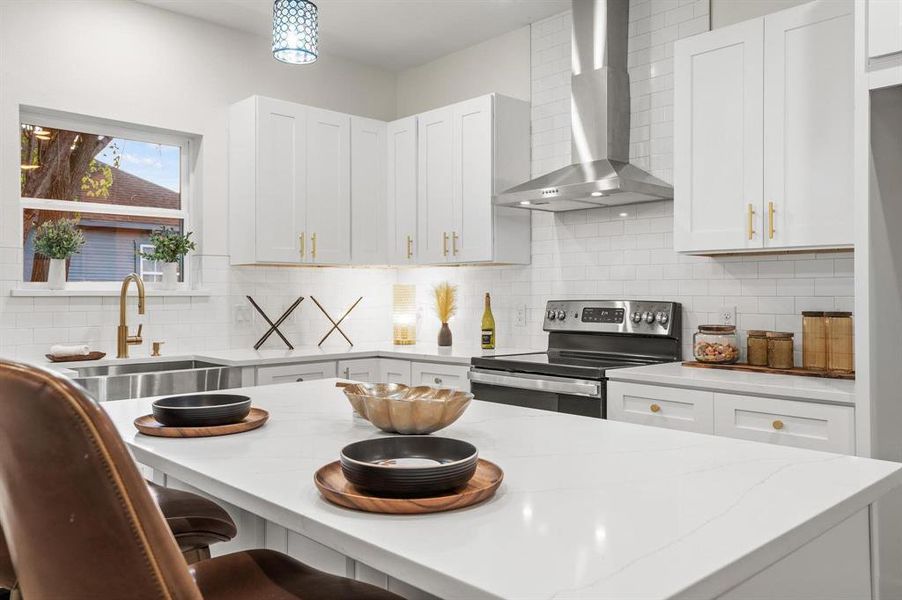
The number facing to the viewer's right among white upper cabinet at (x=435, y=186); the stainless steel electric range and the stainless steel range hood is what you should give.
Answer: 0

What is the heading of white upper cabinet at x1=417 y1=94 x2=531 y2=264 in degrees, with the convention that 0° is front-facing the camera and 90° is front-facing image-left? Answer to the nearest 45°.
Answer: approximately 45°

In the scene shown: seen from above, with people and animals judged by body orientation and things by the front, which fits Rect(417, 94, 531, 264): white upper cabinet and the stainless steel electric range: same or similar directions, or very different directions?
same or similar directions

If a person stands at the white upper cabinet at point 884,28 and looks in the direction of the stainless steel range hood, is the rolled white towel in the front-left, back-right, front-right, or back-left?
front-left

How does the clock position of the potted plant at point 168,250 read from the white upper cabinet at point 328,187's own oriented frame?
The potted plant is roughly at 4 o'clock from the white upper cabinet.

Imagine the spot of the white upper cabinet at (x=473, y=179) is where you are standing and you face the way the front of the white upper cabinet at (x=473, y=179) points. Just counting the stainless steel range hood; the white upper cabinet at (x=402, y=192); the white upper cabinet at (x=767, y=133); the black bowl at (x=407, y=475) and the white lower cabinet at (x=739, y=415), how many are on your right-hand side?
1

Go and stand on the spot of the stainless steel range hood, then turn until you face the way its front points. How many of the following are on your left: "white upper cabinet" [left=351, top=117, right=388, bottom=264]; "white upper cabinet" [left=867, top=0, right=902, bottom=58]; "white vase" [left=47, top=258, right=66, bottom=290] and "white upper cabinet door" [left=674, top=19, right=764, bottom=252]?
2

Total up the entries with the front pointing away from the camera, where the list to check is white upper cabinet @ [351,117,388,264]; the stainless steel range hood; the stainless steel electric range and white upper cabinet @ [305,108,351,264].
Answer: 0

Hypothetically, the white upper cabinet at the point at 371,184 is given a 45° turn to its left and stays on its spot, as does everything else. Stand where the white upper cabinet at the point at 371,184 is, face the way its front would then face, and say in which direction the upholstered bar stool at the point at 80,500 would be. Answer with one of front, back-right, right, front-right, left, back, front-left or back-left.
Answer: front-right

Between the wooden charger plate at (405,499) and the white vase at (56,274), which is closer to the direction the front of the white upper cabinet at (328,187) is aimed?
the wooden charger plate

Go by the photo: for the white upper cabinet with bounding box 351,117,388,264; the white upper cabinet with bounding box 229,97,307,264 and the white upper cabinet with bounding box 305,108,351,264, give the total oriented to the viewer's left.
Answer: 0

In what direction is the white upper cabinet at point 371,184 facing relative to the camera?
toward the camera

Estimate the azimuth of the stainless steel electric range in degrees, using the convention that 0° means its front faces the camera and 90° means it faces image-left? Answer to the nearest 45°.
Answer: approximately 45°

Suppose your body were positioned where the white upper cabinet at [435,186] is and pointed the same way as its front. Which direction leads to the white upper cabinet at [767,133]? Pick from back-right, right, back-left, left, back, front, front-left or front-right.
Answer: left
